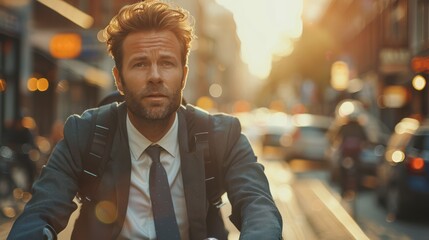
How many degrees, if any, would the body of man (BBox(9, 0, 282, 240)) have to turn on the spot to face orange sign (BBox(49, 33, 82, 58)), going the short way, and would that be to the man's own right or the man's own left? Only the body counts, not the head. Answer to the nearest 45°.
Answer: approximately 180°

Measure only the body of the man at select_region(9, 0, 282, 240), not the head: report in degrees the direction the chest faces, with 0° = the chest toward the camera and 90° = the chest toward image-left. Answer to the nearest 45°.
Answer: approximately 0°
